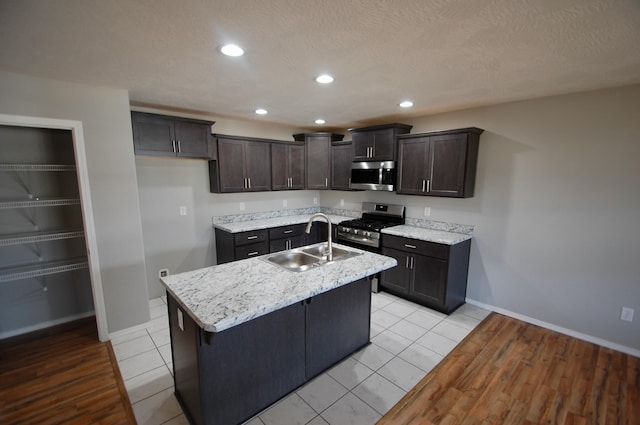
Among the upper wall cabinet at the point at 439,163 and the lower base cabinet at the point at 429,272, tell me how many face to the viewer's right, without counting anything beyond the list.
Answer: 0

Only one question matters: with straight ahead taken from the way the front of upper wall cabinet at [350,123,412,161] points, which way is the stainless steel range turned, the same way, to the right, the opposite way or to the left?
the same way

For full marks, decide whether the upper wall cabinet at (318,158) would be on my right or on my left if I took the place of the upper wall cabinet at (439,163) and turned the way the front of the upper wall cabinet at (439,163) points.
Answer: on my right

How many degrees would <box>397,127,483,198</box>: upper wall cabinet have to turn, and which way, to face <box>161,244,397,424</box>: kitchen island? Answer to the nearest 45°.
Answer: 0° — it already faces it

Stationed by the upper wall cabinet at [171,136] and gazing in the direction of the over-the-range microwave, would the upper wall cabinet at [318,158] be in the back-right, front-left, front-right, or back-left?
front-left

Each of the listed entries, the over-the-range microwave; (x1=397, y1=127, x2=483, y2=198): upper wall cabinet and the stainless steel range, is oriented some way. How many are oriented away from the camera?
0

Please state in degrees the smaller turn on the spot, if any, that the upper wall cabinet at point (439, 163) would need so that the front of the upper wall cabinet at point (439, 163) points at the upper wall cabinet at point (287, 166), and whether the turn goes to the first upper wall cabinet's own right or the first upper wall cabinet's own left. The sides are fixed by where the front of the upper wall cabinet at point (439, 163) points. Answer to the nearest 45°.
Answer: approximately 45° to the first upper wall cabinet's own right

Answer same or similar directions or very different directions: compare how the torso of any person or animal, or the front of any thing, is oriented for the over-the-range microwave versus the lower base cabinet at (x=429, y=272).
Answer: same or similar directions

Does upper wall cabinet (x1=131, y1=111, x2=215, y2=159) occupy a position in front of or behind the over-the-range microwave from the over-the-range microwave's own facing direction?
in front

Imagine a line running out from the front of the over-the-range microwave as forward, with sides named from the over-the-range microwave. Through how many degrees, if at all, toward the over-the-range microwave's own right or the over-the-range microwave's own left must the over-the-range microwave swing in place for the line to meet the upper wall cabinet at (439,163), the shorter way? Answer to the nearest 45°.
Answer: approximately 90° to the over-the-range microwave's own left

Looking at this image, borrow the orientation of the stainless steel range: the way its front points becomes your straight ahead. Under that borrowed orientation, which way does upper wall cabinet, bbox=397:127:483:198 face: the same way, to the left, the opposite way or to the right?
the same way

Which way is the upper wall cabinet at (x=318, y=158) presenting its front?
toward the camera

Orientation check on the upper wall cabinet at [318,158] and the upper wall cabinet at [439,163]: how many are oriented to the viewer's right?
0

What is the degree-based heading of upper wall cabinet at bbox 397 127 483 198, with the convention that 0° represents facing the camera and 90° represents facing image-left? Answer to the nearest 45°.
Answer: approximately 45°
